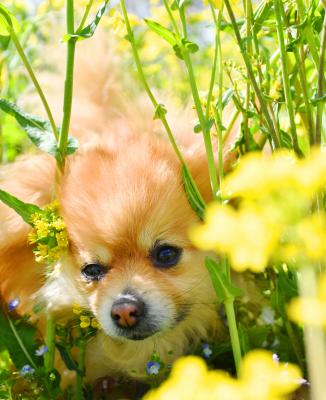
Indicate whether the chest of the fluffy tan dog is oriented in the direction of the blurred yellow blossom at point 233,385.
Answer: yes

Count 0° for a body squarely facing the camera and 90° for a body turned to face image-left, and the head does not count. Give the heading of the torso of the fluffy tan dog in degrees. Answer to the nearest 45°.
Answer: approximately 0°

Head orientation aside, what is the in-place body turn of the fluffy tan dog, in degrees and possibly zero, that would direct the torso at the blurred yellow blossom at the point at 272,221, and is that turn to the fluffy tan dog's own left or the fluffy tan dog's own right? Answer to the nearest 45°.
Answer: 0° — it already faces it
